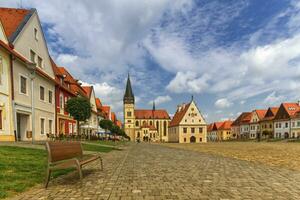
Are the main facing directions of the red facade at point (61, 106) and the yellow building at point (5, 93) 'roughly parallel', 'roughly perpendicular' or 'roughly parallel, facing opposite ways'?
roughly parallel

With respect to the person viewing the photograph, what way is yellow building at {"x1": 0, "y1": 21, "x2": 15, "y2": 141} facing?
facing the viewer and to the right of the viewer

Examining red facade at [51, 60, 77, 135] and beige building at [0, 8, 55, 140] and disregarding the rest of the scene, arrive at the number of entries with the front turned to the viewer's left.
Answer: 0

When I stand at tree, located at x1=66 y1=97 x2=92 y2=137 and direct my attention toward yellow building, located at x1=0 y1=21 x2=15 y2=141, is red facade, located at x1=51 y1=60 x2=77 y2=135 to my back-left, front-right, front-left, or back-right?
back-right

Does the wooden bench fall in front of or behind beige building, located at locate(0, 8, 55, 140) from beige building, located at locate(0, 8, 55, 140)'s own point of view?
in front
